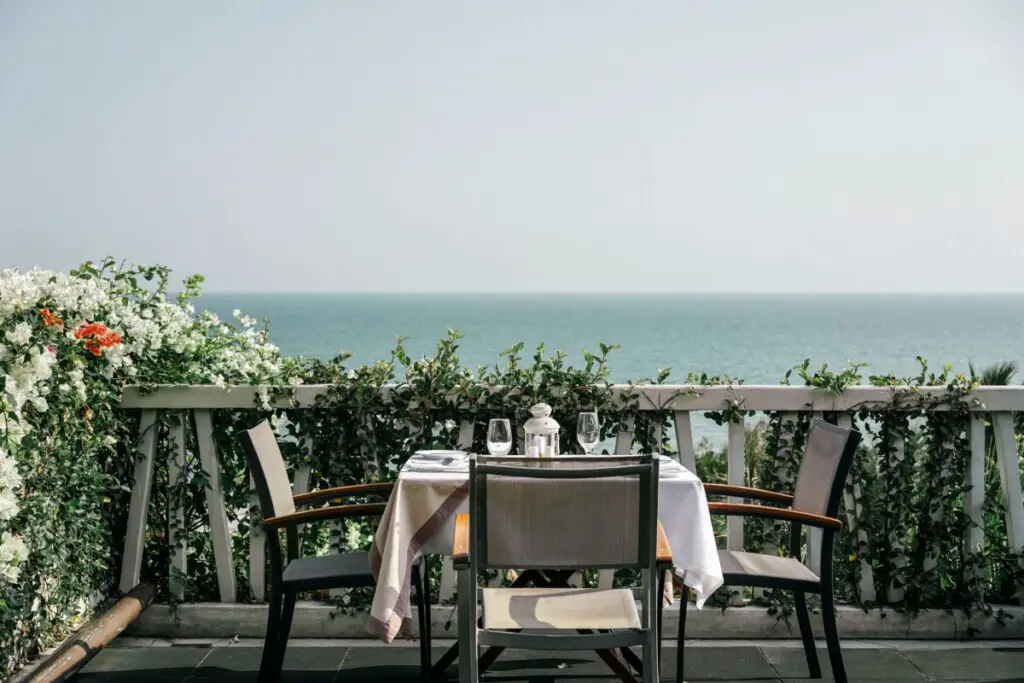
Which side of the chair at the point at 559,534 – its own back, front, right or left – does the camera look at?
back

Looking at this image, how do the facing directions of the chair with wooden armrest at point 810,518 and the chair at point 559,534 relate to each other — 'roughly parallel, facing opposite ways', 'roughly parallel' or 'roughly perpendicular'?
roughly perpendicular

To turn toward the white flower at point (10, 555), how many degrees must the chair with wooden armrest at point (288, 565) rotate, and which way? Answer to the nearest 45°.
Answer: approximately 180°

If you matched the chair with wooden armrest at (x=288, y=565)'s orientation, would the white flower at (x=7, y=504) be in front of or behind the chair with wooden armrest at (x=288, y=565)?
behind

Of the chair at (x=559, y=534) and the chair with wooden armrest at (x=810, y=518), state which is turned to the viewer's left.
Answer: the chair with wooden armrest

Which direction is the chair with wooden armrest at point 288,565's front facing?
to the viewer's right

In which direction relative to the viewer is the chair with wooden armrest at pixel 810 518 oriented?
to the viewer's left

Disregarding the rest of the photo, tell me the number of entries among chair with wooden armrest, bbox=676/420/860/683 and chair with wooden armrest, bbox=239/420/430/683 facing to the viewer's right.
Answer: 1

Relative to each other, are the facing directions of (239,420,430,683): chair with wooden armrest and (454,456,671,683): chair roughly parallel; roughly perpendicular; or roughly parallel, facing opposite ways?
roughly perpendicular

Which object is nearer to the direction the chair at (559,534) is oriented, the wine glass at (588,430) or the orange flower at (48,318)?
the wine glass

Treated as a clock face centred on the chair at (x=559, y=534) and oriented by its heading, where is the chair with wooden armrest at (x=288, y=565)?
The chair with wooden armrest is roughly at 10 o'clock from the chair.
